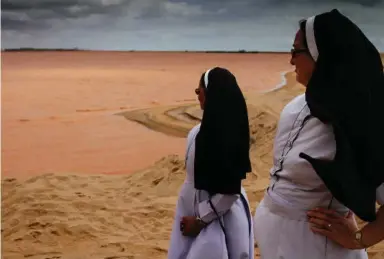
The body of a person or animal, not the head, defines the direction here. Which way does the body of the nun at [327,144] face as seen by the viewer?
to the viewer's left

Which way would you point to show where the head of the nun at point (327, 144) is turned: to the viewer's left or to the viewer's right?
to the viewer's left

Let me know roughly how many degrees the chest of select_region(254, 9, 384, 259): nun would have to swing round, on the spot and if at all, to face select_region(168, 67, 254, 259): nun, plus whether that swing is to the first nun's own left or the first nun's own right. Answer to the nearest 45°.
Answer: approximately 45° to the first nun's own right
